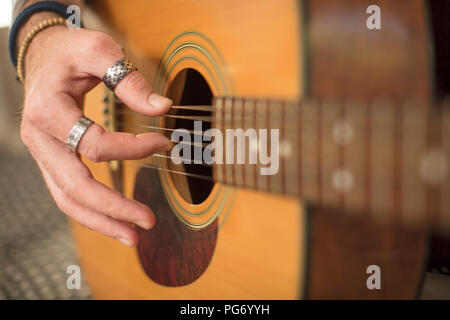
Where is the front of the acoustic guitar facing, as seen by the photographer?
facing the viewer and to the left of the viewer
